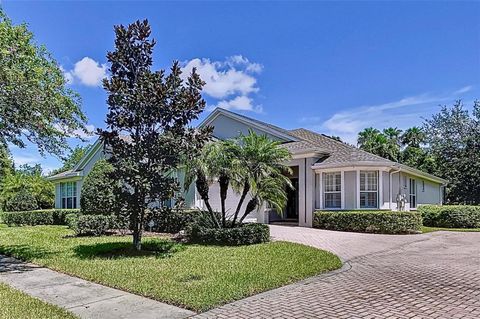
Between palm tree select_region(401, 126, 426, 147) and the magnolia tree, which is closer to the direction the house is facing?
the magnolia tree

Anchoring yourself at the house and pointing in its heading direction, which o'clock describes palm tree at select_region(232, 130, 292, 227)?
The palm tree is roughly at 1 o'clock from the house.

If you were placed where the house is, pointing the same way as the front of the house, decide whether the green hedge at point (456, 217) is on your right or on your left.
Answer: on your left

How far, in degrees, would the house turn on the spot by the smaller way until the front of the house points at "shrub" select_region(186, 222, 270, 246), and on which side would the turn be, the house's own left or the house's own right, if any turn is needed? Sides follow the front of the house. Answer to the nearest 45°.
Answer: approximately 45° to the house's own right

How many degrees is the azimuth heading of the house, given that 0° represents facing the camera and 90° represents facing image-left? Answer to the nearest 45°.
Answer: approximately 0°

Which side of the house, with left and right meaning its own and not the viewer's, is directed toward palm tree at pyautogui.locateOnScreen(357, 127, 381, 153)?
back
